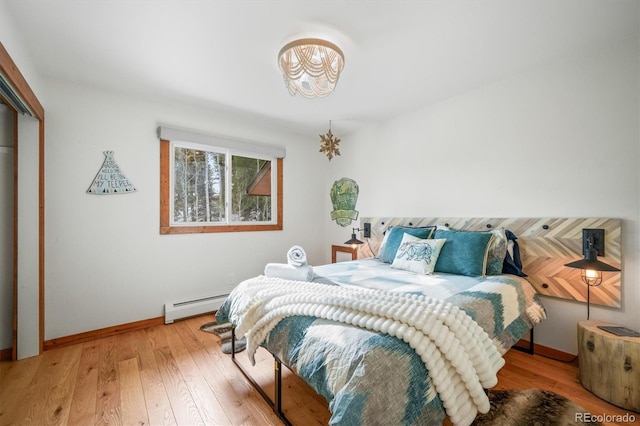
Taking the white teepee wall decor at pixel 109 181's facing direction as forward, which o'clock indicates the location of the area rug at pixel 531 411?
The area rug is roughly at 11 o'clock from the white teepee wall decor.

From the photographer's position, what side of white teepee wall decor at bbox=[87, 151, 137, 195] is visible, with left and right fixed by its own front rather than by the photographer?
front

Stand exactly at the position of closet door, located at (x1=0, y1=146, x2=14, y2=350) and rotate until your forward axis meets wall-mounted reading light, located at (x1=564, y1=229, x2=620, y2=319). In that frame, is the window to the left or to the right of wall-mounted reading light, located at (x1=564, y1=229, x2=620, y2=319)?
left

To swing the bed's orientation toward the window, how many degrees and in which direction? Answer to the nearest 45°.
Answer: approximately 90° to its right

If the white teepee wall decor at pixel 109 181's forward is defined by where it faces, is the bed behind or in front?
in front

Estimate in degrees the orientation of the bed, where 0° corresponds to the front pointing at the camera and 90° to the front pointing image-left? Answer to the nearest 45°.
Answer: approximately 45°

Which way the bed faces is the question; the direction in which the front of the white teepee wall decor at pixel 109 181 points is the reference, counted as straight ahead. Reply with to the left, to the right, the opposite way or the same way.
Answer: to the right

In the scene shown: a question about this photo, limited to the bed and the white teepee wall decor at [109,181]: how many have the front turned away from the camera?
0

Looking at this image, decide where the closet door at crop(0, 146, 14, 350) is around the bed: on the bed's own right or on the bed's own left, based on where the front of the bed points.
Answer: on the bed's own right

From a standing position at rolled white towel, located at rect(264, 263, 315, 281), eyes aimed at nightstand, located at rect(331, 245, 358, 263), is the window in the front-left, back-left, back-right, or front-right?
front-left

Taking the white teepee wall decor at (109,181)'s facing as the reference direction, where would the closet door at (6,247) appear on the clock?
The closet door is roughly at 3 o'clock from the white teepee wall decor.

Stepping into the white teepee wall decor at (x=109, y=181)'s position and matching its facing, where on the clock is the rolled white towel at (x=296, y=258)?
The rolled white towel is roughly at 11 o'clock from the white teepee wall decor.

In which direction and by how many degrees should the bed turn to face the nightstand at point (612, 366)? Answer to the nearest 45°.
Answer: approximately 180°

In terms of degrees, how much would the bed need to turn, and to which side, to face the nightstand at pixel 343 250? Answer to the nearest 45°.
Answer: approximately 135° to its right

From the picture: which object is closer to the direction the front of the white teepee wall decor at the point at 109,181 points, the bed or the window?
the bed
